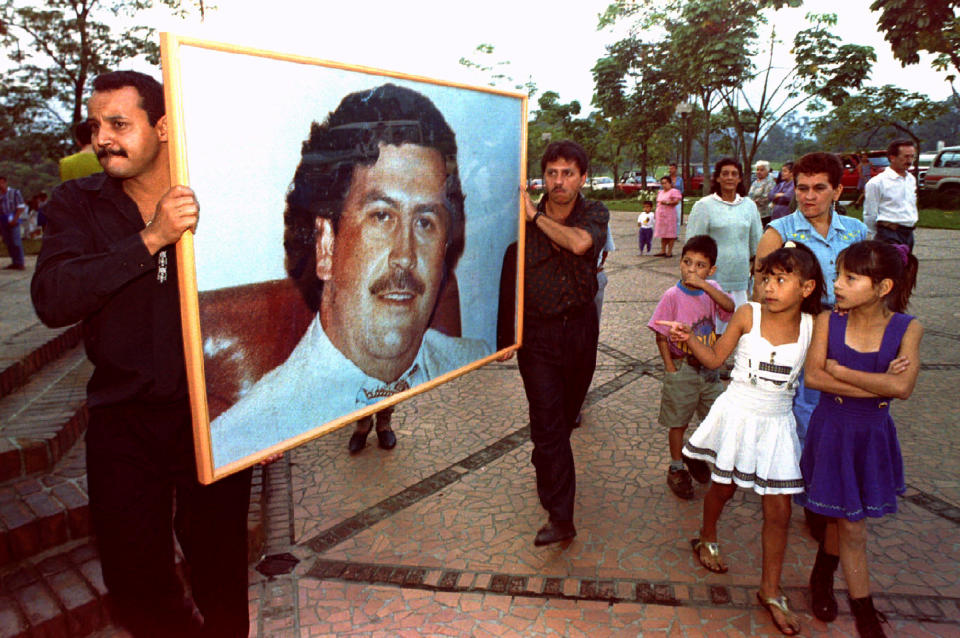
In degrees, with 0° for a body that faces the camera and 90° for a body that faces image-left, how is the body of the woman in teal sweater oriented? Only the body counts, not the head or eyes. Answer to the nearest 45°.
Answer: approximately 0°

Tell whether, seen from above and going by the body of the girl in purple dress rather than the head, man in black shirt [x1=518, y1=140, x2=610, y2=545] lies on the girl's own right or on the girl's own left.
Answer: on the girl's own right

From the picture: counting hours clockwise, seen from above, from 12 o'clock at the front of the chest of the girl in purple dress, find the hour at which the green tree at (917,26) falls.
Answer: The green tree is roughly at 6 o'clock from the girl in purple dress.

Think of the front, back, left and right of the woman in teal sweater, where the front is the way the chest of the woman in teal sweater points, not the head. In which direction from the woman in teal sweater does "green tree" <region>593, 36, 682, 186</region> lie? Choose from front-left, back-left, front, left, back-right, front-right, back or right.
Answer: back

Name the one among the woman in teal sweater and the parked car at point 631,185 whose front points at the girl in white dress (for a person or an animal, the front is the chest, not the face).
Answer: the woman in teal sweater

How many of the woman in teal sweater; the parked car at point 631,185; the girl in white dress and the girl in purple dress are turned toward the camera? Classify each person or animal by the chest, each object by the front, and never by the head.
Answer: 3
